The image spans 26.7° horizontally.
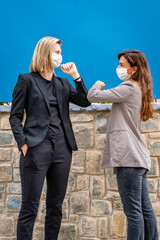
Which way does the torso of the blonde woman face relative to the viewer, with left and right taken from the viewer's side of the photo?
facing the viewer and to the right of the viewer

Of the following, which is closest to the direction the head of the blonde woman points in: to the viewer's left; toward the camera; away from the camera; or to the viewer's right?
to the viewer's right

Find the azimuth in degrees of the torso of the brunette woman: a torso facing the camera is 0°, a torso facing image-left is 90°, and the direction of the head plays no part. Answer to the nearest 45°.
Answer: approximately 90°

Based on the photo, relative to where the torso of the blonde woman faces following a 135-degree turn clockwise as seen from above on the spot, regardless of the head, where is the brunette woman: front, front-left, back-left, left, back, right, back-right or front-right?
back

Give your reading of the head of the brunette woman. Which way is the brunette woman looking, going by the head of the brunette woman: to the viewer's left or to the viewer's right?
to the viewer's left
